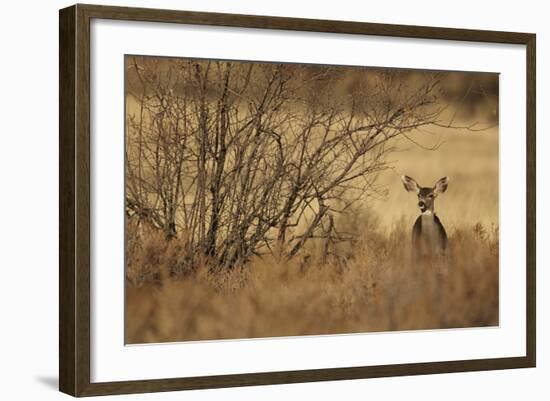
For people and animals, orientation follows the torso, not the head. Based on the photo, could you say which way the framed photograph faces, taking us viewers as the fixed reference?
facing the viewer and to the right of the viewer
